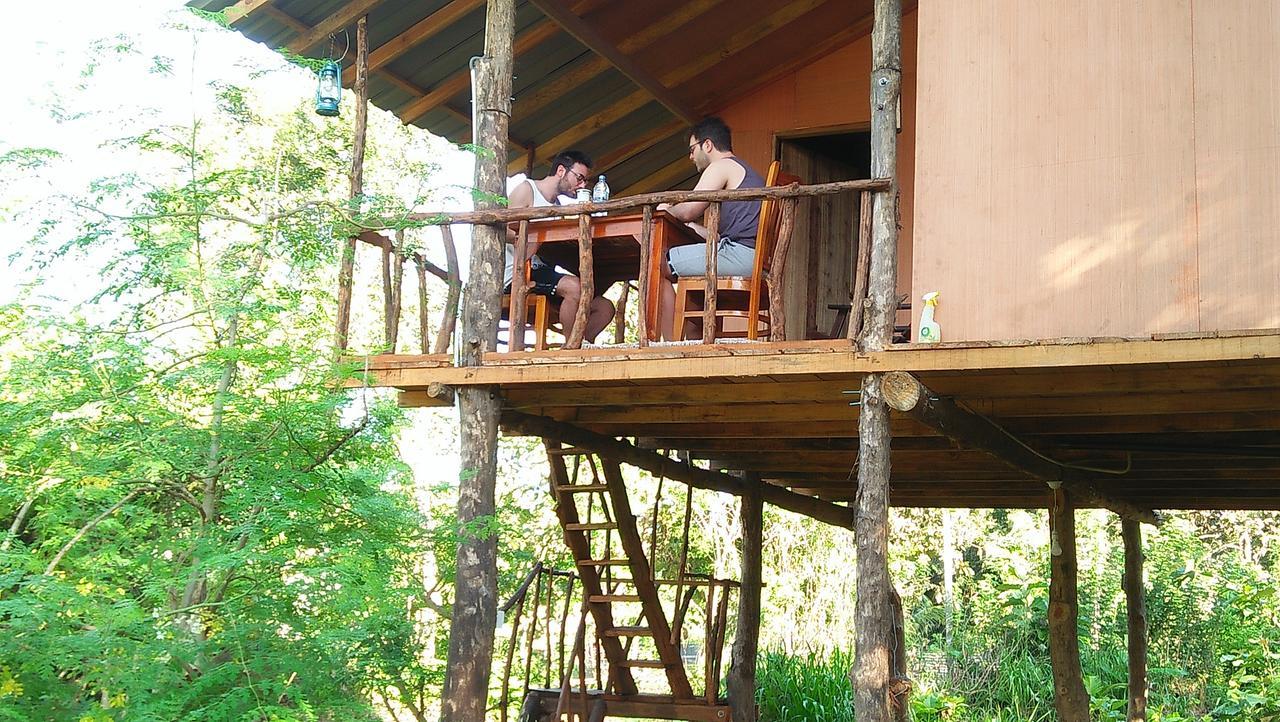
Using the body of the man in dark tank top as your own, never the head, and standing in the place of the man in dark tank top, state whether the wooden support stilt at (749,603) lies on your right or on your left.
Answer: on your right

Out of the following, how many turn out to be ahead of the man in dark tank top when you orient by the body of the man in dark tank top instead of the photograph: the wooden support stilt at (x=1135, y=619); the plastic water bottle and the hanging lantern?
2

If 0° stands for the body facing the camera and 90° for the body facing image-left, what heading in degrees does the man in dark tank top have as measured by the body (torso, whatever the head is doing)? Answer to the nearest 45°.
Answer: approximately 90°

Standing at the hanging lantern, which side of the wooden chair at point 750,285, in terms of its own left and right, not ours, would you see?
front

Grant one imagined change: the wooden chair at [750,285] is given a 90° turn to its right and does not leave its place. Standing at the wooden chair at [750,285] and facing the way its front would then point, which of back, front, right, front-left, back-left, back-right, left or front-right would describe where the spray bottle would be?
back-right

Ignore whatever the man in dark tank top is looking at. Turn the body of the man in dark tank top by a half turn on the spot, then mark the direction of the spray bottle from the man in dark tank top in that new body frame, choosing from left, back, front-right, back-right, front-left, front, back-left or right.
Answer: front-right

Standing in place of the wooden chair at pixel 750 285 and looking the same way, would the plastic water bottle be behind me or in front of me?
in front

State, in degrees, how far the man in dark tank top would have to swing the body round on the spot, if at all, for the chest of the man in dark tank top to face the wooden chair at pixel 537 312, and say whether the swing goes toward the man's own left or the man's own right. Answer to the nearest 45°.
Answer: approximately 45° to the man's own right

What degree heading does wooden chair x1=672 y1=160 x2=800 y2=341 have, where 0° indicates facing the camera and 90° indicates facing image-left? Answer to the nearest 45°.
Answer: approximately 90°

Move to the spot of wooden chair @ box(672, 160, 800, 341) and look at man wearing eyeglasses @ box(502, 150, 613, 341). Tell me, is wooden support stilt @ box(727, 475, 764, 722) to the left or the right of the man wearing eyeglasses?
right

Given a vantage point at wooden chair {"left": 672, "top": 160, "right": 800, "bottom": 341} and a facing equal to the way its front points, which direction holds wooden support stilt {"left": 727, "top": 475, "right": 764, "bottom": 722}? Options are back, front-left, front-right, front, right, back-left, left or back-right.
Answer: right

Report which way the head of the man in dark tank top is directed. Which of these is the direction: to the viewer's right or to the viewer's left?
to the viewer's left
